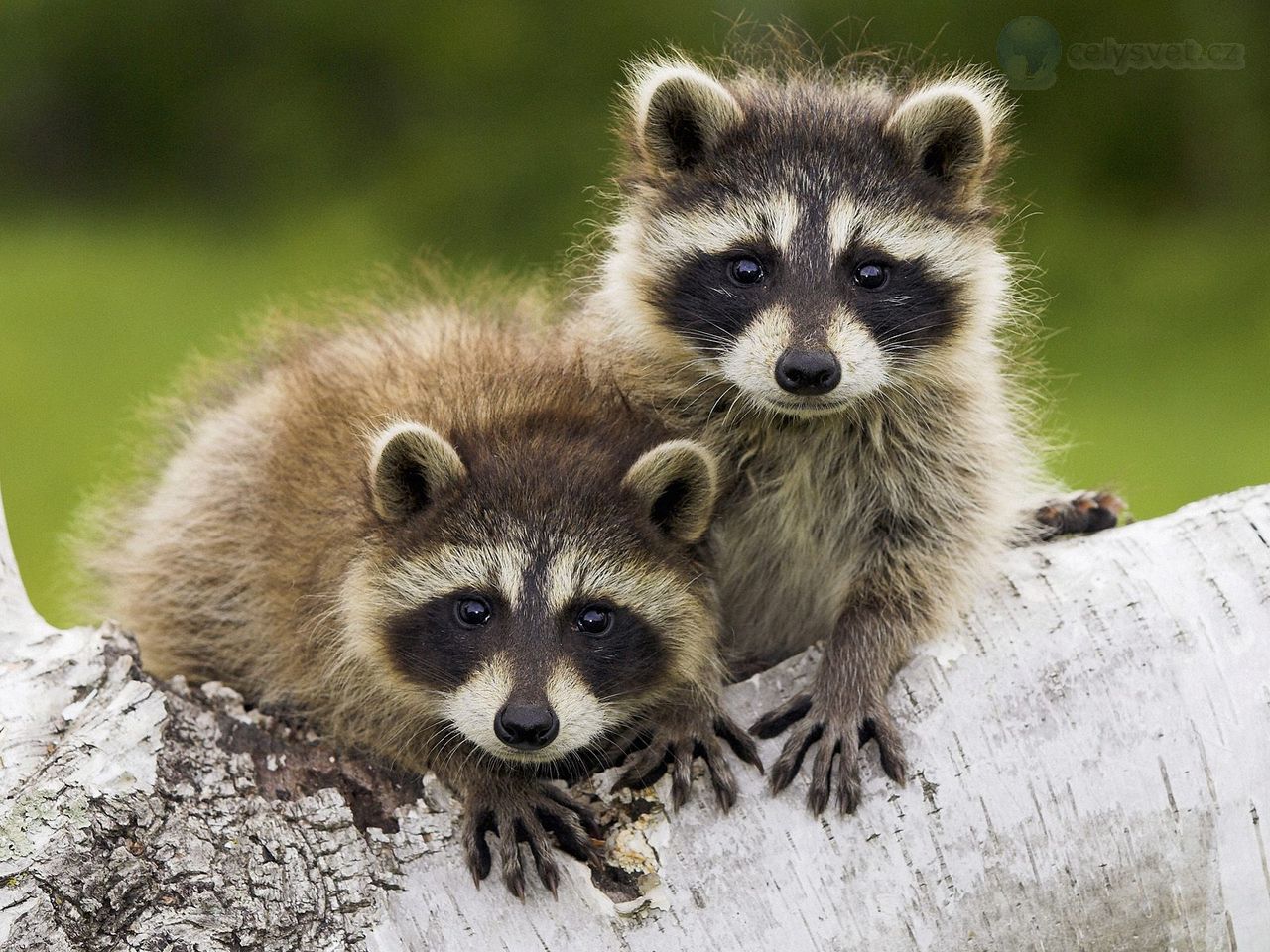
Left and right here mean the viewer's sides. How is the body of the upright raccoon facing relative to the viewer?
facing the viewer

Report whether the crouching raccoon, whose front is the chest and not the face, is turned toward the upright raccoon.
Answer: no
